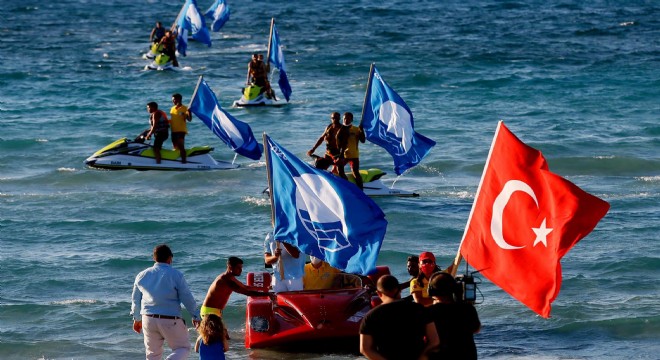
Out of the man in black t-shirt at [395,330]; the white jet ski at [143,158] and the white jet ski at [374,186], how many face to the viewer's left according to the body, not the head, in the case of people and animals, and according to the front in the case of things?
2

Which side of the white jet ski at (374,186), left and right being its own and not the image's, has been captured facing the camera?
left

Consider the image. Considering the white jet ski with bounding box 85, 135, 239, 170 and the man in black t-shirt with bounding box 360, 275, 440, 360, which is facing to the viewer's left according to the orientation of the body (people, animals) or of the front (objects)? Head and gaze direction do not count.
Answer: the white jet ski

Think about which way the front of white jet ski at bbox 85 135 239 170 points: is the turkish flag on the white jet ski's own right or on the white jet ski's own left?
on the white jet ski's own left

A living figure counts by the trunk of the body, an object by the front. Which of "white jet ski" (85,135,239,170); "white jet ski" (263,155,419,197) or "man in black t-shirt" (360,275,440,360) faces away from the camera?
the man in black t-shirt

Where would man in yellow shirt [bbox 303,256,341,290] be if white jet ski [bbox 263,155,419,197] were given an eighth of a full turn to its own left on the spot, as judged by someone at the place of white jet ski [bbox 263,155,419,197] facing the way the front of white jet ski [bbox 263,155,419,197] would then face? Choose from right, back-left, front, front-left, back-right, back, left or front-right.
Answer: front-left

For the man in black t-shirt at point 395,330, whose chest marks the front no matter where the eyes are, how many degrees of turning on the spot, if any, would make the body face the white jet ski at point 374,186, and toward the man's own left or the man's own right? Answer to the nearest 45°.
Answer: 0° — they already face it

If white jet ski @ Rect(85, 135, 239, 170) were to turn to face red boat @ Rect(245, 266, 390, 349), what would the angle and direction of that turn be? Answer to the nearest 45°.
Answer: approximately 90° to its left

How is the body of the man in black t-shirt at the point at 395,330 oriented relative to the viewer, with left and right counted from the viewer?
facing away from the viewer

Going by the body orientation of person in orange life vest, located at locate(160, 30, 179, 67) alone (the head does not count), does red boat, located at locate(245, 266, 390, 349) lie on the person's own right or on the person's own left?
on the person's own left

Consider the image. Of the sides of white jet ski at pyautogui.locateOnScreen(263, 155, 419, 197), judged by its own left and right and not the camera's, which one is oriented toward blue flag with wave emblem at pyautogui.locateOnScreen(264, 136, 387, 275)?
left

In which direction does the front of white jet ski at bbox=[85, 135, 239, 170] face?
to the viewer's left

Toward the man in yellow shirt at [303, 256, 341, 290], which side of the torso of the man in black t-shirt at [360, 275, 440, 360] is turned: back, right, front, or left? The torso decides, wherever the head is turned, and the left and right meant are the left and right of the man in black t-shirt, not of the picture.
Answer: front

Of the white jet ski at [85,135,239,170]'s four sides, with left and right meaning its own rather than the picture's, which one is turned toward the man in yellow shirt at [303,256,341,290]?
left
